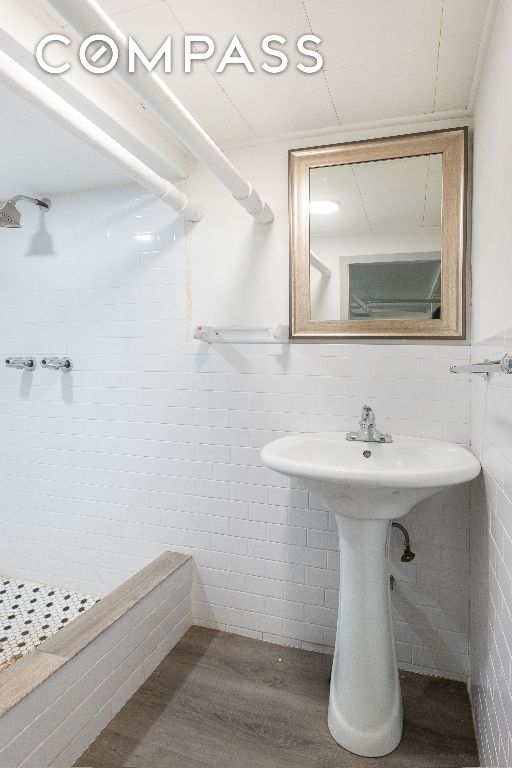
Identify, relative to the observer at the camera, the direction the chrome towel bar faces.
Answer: facing to the left of the viewer

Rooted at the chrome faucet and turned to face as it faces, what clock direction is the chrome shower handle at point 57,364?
The chrome shower handle is roughly at 3 o'clock from the chrome faucet.

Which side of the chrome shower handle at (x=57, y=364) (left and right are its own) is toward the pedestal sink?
left

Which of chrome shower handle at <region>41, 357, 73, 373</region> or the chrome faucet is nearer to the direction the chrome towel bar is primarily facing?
the chrome shower handle

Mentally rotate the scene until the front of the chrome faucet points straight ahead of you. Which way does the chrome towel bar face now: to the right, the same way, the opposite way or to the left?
to the right

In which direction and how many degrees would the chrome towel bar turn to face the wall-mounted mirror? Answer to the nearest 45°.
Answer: approximately 45° to its right

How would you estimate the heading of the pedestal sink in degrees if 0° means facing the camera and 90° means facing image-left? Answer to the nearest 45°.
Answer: approximately 0°

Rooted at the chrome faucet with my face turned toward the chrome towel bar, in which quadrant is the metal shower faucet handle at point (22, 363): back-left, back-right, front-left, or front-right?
back-right

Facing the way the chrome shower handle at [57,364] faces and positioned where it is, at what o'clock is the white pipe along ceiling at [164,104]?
The white pipe along ceiling is roughly at 10 o'clock from the chrome shower handle.

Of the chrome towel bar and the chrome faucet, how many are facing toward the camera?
1

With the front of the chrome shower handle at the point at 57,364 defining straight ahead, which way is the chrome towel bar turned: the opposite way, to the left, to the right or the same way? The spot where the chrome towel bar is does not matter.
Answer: to the right
